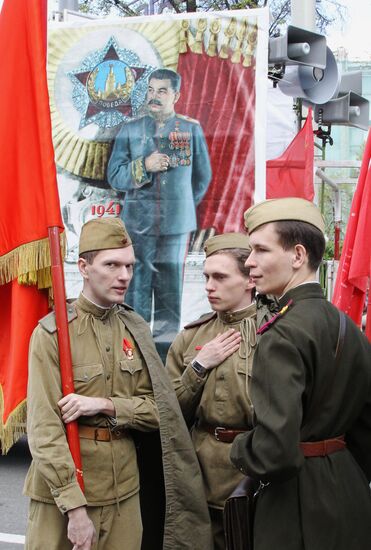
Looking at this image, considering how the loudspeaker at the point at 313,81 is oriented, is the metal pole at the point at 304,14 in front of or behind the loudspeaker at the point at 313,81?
behind

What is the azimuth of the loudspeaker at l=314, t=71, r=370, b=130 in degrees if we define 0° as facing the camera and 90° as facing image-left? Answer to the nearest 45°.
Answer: approximately 315°

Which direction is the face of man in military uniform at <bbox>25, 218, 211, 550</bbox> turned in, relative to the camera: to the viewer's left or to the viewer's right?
to the viewer's right

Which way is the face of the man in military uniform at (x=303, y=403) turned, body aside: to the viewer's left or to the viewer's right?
to the viewer's left

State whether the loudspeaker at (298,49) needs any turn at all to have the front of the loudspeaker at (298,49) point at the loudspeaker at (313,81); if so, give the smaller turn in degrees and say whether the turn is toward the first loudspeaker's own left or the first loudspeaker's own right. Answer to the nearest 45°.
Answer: approximately 135° to the first loudspeaker's own left

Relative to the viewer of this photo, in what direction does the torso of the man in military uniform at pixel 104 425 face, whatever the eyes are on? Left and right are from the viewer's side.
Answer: facing the viewer and to the right of the viewer

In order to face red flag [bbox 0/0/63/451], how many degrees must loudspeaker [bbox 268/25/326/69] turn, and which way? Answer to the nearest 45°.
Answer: approximately 45° to its right

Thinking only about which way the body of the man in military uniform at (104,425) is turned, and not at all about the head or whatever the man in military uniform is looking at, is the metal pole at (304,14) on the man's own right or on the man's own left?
on the man's own left
